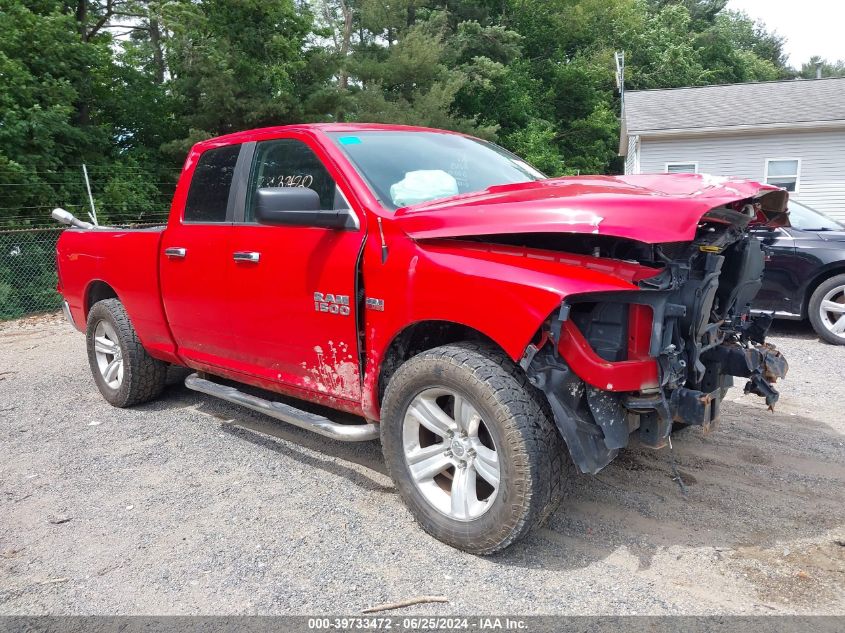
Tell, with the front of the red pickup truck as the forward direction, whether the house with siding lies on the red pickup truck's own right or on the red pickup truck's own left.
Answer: on the red pickup truck's own left

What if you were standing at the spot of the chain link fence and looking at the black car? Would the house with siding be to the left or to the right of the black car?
left

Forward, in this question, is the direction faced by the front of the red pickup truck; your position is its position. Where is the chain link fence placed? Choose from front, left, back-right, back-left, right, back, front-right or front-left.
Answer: back

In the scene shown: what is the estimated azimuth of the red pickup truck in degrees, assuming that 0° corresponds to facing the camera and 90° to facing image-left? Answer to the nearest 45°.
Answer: approximately 315°

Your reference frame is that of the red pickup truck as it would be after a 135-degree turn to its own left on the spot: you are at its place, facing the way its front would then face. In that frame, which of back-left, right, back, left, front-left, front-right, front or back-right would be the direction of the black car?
front-right
